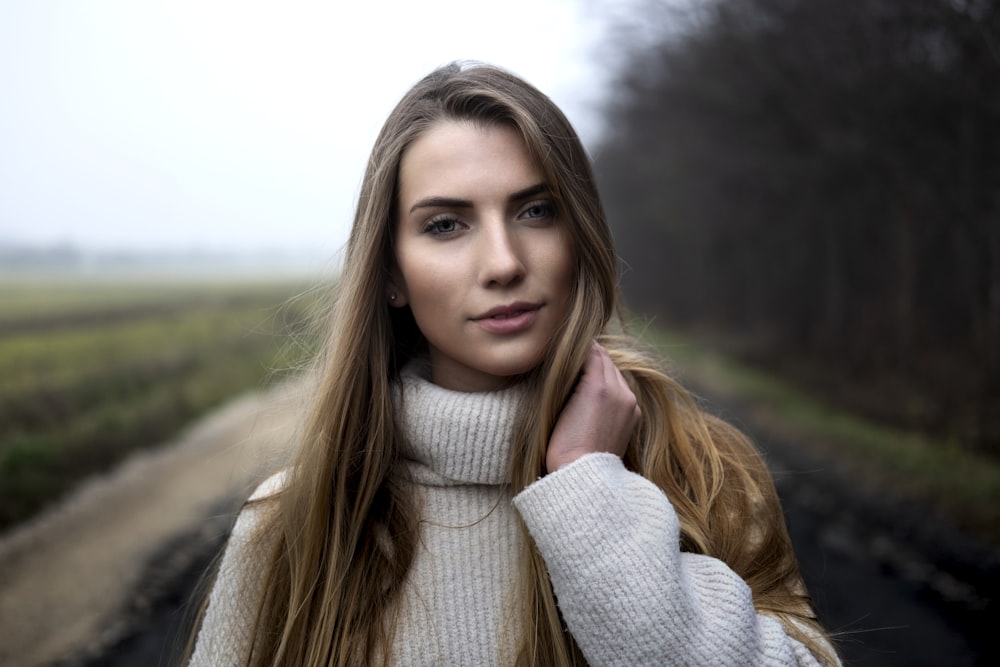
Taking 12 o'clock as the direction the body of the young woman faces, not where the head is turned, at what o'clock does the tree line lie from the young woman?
The tree line is roughly at 7 o'clock from the young woman.

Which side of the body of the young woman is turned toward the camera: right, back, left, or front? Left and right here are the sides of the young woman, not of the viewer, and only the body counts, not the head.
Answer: front
